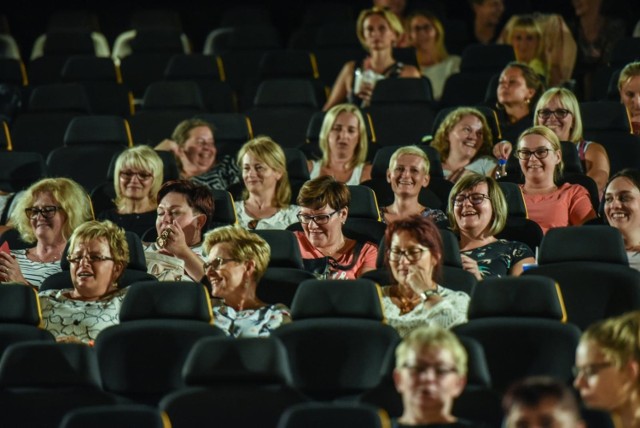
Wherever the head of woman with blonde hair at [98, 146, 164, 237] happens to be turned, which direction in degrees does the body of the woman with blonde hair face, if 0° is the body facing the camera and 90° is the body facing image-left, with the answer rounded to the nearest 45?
approximately 0°

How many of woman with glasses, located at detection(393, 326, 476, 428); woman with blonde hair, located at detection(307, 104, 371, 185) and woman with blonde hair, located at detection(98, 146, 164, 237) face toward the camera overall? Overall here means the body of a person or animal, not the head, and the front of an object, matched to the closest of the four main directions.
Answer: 3

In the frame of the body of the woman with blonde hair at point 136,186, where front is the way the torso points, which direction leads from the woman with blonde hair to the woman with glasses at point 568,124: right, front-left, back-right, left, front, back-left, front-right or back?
left

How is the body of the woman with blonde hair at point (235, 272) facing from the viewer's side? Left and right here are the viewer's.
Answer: facing the viewer and to the left of the viewer

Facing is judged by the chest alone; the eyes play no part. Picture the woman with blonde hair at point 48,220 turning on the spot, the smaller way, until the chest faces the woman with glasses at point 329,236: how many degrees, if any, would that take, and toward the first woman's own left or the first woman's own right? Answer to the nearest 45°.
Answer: approximately 90° to the first woman's own left

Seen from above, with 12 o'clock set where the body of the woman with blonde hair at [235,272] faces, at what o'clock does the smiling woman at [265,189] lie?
The smiling woman is roughly at 5 o'clock from the woman with blonde hair.

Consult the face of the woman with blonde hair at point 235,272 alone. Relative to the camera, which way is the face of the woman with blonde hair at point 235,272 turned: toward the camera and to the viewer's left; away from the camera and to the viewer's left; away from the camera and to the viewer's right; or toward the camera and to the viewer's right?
toward the camera and to the viewer's left

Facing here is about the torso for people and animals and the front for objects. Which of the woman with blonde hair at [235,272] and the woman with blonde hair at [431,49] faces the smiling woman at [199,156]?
the woman with blonde hair at [431,49]

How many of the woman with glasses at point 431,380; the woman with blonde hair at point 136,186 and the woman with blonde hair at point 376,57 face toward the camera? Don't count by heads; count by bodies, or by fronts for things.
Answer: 3
